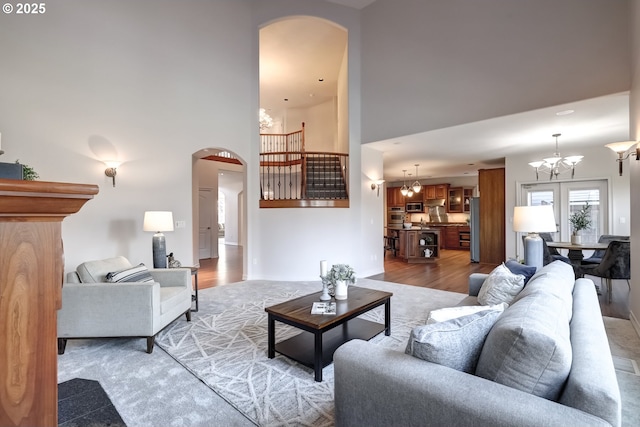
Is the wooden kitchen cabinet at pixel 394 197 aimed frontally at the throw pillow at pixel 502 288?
yes

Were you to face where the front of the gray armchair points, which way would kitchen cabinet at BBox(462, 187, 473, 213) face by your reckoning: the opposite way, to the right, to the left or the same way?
to the right

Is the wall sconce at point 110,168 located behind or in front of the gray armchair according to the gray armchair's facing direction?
behind

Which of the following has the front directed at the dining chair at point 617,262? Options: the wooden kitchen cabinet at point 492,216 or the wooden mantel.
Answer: the wooden mantel

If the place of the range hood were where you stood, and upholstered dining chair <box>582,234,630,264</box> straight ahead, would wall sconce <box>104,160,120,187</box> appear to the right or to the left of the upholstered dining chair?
right

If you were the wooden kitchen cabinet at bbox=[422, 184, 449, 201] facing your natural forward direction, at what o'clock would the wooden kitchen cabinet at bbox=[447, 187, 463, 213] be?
the wooden kitchen cabinet at bbox=[447, 187, 463, 213] is roughly at 9 o'clock from the wooden kitchen cabinet at bbox=[422, 184, 449, 201].

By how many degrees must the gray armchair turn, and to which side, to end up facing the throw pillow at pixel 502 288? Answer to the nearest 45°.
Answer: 0° — it already faces it

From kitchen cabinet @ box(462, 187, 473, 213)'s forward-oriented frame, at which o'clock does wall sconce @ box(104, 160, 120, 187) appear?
The wall sconce is roughly at 1 o'clock from the kitchen cabinet.
